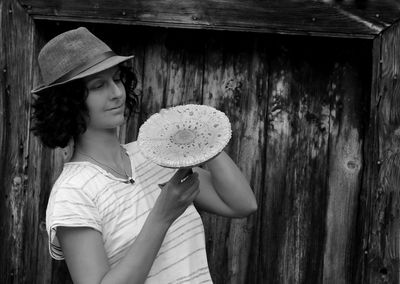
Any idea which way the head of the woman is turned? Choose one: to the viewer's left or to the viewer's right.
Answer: to the viewer's right

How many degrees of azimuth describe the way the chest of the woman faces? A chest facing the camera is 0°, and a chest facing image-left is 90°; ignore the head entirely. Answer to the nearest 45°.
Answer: approximately 315°
